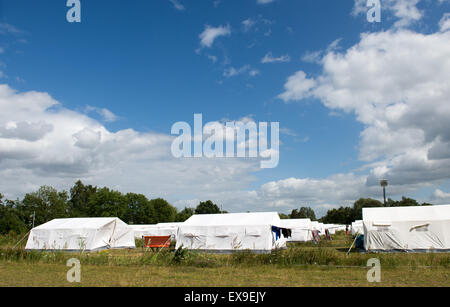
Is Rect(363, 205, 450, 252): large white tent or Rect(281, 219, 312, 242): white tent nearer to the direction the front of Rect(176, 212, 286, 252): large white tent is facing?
the large white tent

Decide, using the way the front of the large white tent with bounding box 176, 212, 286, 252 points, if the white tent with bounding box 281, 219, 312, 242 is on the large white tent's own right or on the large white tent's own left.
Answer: on the large white tent's own left

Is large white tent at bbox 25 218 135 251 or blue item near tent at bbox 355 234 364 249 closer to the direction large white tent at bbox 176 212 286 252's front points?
the blue item near tent
